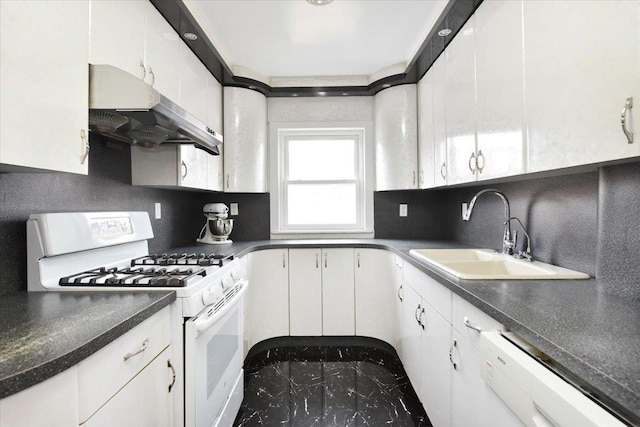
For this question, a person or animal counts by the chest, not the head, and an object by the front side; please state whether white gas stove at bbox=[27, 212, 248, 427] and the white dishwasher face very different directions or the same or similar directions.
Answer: very different directions

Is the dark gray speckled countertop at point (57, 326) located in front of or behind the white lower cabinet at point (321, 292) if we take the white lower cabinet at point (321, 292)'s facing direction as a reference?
in front

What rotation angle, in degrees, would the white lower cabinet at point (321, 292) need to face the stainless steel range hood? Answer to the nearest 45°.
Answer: approximately 45° to its right

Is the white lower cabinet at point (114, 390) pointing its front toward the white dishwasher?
yes

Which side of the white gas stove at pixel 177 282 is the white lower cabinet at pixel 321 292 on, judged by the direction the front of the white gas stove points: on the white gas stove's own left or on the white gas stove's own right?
on the white gas stove's own left

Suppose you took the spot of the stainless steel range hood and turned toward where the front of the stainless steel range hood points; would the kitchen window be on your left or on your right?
on your left

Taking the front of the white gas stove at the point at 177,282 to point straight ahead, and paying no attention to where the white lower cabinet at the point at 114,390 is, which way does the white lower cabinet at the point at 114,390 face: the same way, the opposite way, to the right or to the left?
the same way

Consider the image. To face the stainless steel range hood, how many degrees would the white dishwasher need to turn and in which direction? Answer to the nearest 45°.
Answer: approximately 45° to its right

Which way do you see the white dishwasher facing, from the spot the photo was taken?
facing the viewer and to the left of the viewer

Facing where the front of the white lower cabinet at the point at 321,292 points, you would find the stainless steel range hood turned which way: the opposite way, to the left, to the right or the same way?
to the left

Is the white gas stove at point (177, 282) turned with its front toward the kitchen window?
no

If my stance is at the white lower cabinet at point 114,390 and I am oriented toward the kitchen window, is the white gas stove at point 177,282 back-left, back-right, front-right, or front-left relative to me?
front-left

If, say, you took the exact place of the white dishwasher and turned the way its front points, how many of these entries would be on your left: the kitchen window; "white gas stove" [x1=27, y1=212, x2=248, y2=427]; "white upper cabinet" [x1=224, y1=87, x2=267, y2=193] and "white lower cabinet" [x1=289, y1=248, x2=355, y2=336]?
0

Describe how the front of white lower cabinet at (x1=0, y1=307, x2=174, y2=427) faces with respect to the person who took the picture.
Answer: facing the viewer and to the right of the viewer

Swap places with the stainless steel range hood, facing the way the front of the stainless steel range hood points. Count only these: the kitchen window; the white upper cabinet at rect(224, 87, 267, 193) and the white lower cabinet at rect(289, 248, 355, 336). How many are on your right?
0

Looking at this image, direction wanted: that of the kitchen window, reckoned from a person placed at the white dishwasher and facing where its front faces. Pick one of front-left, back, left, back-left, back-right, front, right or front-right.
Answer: right

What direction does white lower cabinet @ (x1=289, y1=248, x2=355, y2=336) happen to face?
toward the camera

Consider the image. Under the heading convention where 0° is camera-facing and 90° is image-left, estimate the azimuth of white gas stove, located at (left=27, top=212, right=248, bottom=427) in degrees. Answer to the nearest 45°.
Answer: approximately 315°
